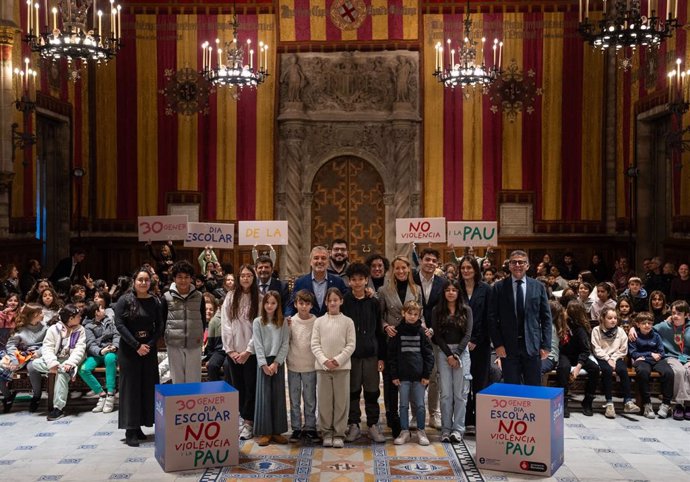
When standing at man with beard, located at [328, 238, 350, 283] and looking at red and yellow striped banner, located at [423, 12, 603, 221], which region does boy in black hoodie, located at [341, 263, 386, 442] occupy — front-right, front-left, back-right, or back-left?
back-right

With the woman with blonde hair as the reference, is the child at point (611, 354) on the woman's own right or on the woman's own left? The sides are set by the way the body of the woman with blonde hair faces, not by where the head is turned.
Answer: on the woman's own left

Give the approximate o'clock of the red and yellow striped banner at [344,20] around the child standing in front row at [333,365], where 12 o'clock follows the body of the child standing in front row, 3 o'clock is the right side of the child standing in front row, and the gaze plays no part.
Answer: The red and yellow striped banner is roughly at 6 o'clock from the child standing in front row.

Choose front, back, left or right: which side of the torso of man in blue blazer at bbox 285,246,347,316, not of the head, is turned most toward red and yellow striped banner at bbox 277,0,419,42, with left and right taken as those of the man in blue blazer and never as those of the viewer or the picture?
back

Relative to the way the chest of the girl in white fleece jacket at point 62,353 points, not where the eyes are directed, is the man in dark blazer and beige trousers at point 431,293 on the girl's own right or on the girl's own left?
on the girl's own left

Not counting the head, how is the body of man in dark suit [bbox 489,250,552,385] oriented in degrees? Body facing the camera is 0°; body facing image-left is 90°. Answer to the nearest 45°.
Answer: approximately 0°

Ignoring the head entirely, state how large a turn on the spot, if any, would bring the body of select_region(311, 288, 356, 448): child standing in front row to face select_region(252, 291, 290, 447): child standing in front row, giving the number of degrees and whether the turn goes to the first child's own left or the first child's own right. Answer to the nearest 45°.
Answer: approximately 90° to the first child's own right

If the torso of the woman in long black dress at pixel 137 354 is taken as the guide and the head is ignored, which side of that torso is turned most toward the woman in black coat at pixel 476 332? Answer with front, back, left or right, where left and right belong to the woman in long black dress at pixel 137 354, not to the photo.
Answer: left

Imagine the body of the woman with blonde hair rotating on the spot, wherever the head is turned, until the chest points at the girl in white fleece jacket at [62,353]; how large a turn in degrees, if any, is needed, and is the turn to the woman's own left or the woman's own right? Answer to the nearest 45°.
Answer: approximately 90° to the woman's own right

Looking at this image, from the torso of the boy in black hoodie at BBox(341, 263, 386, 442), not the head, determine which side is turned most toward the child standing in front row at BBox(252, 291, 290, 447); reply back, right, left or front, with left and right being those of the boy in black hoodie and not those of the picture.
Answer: right
